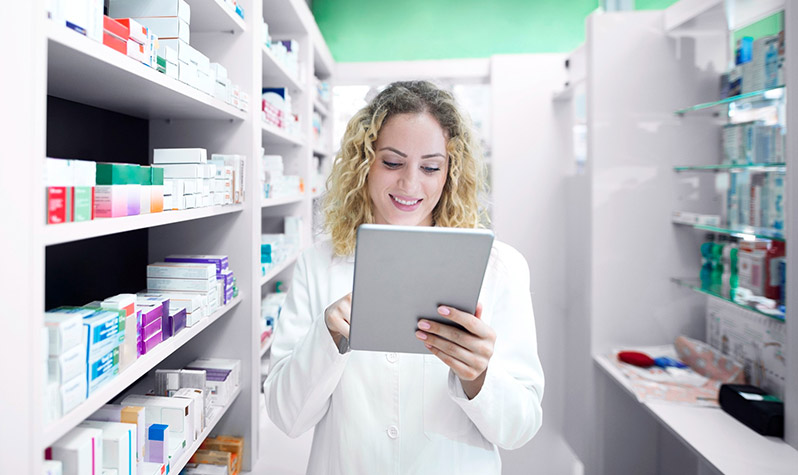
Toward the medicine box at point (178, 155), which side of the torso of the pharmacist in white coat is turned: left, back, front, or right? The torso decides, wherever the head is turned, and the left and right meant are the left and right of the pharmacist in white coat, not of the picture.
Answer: right

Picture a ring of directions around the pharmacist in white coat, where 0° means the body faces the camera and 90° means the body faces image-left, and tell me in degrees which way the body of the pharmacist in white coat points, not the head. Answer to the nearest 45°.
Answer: approximately 0°

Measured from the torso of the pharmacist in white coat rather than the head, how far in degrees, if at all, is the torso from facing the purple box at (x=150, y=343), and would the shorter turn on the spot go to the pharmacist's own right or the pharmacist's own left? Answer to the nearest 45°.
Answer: approximately 90° to the pharmacist's own right

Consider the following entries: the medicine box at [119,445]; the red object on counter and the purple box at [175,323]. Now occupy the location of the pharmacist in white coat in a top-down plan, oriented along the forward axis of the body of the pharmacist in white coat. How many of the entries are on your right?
2

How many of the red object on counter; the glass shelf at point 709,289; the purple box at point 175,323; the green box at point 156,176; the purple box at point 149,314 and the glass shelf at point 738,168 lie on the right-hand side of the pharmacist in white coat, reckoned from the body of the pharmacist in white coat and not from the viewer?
3

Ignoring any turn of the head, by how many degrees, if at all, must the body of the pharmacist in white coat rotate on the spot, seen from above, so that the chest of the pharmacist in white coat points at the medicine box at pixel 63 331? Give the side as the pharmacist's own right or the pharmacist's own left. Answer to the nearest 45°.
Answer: approximately 45° to the pharmacist's own right

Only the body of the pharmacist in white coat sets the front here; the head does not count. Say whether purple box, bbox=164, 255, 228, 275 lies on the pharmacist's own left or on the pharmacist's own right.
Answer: on the pharmacist's own right

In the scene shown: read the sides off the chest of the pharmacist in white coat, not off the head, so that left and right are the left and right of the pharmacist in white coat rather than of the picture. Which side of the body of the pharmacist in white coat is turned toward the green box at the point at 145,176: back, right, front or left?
right
